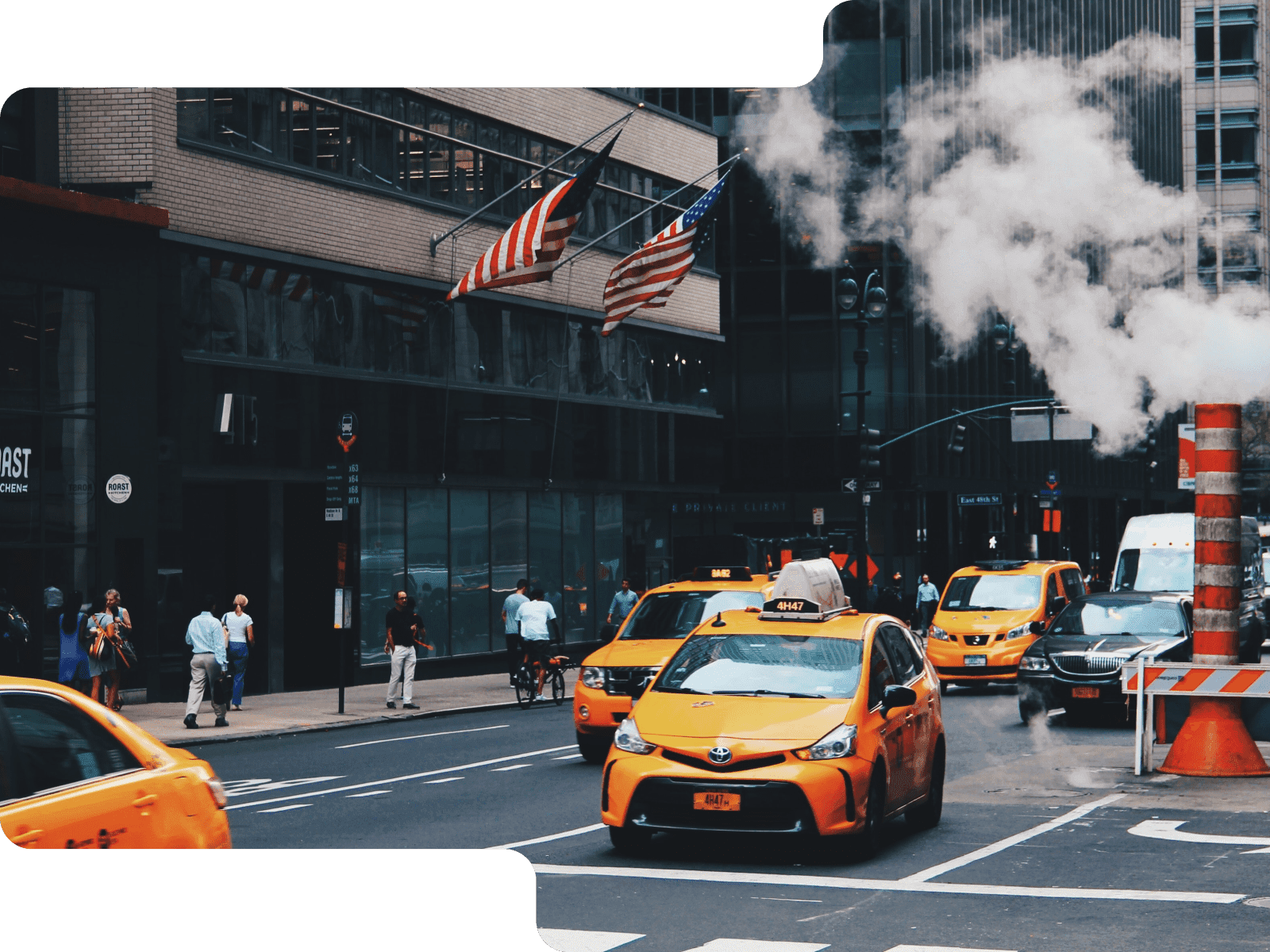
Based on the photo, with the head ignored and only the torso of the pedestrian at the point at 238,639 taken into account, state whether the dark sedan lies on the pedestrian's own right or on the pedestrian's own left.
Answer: on the pedestrian's own right

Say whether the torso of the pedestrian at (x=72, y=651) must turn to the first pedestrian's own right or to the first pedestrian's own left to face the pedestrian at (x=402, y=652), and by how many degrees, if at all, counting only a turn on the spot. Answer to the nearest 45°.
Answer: approximately 90° to the first pedestrian's own right

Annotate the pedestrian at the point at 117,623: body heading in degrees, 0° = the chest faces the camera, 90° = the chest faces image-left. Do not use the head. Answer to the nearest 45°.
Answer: approximately 45°

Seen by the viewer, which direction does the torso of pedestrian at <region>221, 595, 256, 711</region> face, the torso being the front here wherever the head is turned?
away from the camera

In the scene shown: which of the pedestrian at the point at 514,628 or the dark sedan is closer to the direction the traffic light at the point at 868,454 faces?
the dark sedan

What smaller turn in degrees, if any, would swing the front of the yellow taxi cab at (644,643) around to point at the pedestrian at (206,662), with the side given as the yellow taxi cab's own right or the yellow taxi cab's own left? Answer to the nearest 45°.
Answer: approximately 90° to the yellow taxi cab's own right

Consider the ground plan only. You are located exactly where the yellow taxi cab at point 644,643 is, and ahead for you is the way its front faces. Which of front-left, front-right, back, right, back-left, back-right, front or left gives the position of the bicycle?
back-right

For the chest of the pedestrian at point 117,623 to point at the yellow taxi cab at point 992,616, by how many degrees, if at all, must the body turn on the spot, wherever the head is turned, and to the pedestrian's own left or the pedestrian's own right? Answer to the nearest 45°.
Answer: approximately 135° to the pedestrian's own left
